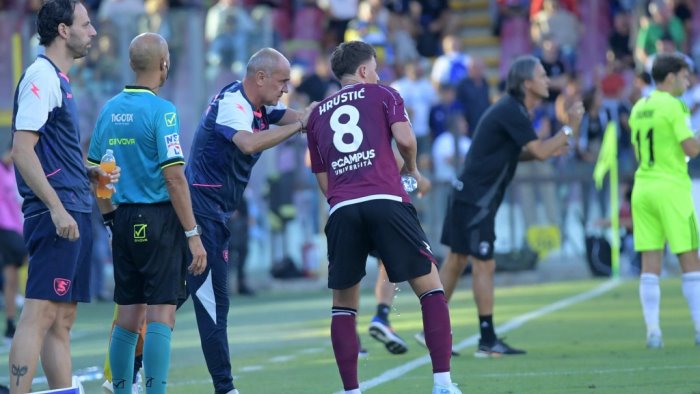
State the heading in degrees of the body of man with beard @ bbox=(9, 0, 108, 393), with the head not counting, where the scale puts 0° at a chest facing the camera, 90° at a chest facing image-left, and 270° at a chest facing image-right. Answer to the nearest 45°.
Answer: approximately 270°

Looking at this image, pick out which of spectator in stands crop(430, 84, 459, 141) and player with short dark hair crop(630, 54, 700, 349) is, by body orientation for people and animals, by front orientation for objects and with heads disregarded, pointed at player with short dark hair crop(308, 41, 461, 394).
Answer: the spectator in stands

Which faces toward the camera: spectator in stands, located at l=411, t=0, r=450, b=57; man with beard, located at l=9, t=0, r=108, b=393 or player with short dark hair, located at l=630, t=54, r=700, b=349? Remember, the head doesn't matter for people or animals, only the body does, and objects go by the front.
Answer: the spectator in stands

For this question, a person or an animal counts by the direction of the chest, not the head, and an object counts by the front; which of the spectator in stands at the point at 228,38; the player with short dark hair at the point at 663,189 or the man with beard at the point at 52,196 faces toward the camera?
the spectator in stands

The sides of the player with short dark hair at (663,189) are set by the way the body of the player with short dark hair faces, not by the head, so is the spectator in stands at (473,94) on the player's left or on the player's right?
on the player's left

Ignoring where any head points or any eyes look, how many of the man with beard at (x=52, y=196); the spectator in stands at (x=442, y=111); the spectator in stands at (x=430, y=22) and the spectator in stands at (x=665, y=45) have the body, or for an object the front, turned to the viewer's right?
1

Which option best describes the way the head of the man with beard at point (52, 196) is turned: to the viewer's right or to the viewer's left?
to the viewer's right
